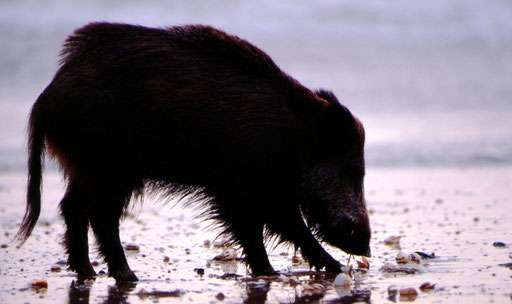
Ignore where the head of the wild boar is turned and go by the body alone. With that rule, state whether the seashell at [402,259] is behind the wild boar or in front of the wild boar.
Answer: in front

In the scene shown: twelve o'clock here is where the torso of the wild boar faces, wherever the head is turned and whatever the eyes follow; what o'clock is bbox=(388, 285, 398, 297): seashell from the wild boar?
The seashell is roughly at 1 o'clock from the wild boar.

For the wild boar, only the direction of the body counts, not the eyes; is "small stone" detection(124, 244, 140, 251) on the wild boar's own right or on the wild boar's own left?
on the wild boar's own left

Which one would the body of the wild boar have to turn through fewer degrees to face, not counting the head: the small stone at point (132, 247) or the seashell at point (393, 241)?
the seashell

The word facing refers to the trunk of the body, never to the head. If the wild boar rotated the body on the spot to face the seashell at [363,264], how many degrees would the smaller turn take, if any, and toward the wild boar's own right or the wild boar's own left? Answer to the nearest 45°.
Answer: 0° — it already faces it

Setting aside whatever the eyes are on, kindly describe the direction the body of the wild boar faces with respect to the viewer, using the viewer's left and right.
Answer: facing to the right of the viewer

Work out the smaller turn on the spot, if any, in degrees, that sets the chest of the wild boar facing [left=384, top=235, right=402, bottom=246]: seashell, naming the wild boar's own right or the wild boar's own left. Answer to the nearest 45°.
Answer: approximately 45° to the wild boar's own left

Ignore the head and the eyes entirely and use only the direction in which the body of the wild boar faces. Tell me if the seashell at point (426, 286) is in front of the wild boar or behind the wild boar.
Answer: in front
